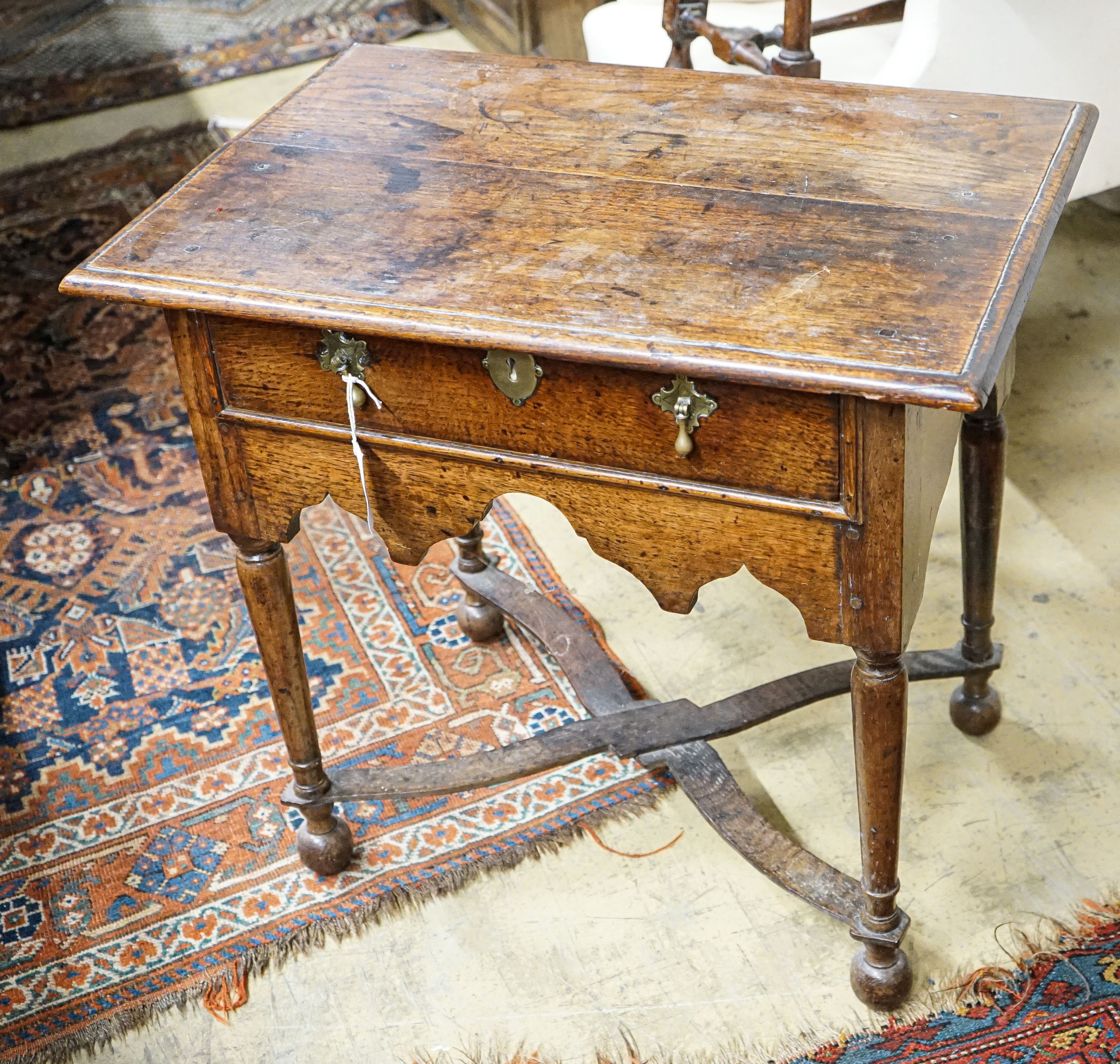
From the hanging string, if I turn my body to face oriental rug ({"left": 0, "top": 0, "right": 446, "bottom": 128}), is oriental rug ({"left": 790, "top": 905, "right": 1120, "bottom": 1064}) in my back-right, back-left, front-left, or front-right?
back-right

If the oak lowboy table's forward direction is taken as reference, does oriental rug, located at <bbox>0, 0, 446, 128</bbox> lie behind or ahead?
behind

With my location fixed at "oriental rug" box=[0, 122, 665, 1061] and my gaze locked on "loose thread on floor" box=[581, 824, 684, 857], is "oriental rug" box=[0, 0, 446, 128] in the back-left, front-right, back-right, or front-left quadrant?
back-left

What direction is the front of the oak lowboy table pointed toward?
toward the camera
